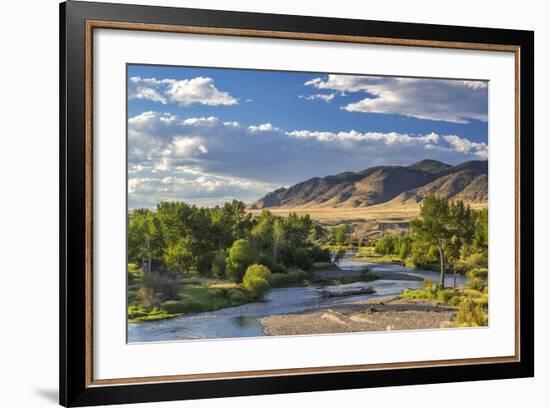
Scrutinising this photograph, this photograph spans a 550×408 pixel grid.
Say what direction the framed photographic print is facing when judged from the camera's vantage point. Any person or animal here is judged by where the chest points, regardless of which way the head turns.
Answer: facing the viewer and to the right of the viewer
